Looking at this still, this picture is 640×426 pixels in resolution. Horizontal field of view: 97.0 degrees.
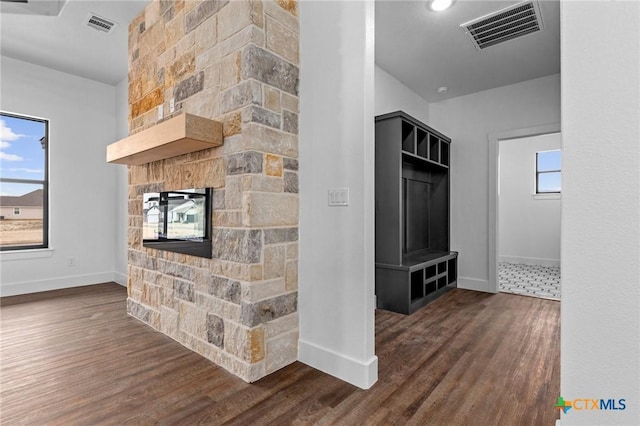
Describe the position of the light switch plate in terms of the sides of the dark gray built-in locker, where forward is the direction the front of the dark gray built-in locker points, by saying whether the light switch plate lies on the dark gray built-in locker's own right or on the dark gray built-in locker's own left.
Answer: on the dark gray built-in locker's own right

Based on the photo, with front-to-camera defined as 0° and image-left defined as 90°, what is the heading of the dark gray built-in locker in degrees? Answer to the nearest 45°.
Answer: approximately 315°

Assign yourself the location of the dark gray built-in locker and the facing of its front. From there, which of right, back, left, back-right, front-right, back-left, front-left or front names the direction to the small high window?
left

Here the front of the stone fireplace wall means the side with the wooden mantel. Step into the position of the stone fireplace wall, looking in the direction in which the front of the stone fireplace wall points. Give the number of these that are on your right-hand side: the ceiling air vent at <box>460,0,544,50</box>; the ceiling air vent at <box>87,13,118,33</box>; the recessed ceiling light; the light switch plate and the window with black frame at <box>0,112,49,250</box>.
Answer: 2

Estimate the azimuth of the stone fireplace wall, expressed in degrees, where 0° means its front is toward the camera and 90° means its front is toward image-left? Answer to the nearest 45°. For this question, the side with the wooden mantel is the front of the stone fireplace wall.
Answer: approximately 45°
